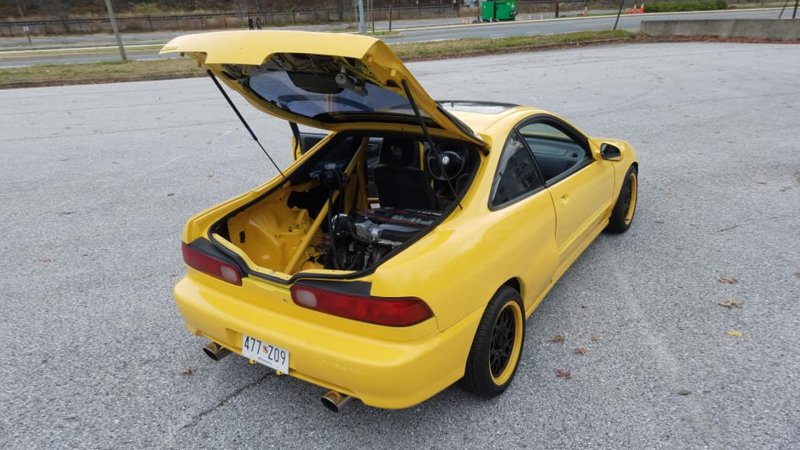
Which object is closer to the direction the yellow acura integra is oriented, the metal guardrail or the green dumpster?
the green dumpster

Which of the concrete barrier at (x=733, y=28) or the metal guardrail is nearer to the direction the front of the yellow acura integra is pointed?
the concrete barrier

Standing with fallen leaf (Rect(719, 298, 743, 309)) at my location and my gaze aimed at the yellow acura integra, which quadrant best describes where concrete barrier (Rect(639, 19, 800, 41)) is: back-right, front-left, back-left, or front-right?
back-right

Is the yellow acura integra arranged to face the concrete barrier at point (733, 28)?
yes

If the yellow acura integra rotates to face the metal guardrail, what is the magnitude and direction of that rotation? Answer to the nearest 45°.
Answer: approximately 45° to its left

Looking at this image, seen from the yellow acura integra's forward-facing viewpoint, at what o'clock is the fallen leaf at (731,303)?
The fallen leaf is roughly at 1 o'clock from the yellow acura integra.

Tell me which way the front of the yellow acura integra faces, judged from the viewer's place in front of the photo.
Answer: facing away from the viewer and to the right of the viewer

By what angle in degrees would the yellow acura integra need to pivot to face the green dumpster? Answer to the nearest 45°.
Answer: approximately 45° to its left
